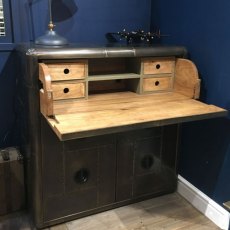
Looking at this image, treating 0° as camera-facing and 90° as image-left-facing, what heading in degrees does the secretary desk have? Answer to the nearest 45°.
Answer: approximately 315°
